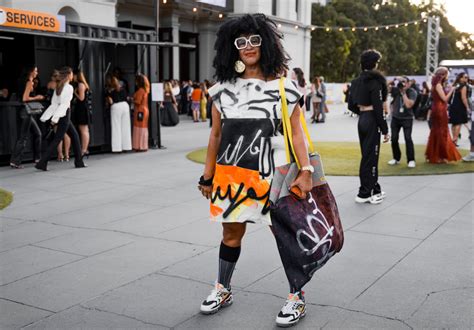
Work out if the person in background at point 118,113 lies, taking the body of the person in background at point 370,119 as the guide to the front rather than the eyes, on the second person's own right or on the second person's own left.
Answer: on the second person's own left

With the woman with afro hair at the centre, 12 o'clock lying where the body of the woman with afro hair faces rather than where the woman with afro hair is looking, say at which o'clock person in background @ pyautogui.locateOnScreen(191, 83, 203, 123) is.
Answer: The person in background is roughly at 6 o'clock from the woman with afro hair.

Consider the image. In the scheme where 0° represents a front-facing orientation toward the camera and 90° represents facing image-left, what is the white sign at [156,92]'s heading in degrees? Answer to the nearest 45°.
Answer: approximately 0°

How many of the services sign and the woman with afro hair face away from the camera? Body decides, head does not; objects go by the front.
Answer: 0

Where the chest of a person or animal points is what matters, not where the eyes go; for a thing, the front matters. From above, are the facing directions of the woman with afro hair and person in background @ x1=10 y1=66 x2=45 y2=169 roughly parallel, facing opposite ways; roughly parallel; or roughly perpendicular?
roughly perpendicular
